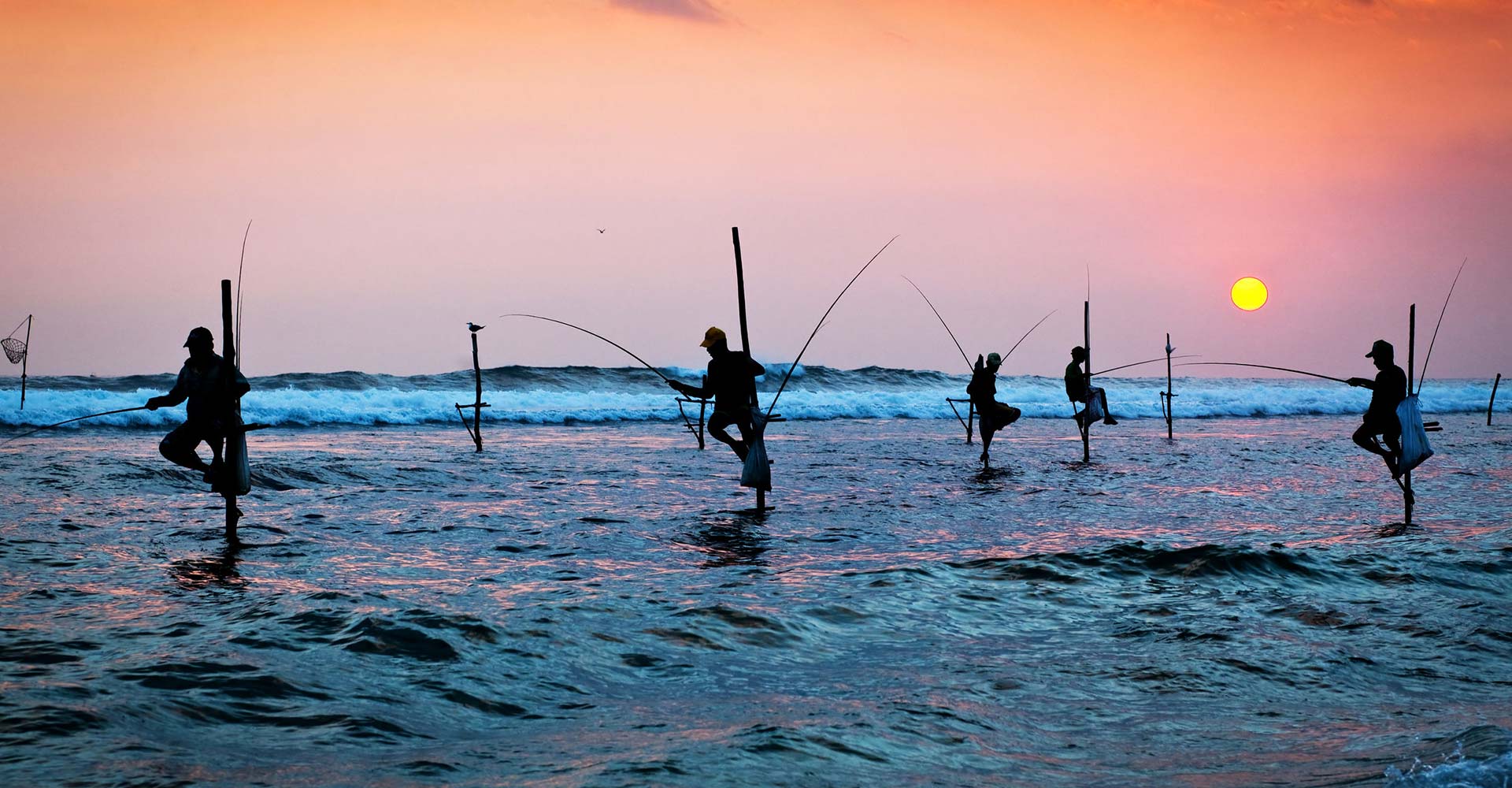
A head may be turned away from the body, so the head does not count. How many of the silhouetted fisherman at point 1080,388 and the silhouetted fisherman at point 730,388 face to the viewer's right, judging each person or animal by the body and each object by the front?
1

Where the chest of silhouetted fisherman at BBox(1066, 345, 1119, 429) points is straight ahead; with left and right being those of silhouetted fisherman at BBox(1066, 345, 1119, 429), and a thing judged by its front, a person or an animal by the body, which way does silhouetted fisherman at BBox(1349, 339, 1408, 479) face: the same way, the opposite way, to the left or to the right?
the opposite way

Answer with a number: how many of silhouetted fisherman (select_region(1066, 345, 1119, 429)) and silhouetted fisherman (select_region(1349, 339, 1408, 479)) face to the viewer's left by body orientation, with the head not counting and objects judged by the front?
1

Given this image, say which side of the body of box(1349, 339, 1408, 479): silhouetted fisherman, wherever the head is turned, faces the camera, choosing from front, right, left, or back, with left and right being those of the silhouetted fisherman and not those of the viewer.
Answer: left

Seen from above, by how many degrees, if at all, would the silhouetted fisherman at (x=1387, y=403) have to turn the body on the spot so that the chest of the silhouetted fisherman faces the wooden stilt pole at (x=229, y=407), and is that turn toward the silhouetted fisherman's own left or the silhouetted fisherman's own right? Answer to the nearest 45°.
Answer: approximately 45° to the silhouetted fisherman's own left

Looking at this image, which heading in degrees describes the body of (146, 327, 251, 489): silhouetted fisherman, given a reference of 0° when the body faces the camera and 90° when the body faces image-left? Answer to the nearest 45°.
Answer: approximately 45°

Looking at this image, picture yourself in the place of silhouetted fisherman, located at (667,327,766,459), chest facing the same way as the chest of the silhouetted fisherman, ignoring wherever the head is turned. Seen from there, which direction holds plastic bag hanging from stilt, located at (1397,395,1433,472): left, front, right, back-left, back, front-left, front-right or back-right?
back-left

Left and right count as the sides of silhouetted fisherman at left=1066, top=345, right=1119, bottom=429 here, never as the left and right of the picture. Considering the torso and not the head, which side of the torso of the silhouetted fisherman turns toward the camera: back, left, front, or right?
right

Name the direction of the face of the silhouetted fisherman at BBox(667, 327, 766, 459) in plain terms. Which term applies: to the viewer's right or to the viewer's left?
to the viewer's left

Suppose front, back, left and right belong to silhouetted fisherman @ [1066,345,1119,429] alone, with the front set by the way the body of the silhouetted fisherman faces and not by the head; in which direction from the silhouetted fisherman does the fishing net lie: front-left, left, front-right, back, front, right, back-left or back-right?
back

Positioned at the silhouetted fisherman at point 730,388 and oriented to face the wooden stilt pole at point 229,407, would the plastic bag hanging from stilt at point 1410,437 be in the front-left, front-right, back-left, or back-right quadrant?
back-left

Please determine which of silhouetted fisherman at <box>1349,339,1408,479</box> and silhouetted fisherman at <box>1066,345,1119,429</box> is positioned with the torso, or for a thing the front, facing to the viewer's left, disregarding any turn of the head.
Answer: silhouetted fisherman at <box>1349,339,1408,479</box>

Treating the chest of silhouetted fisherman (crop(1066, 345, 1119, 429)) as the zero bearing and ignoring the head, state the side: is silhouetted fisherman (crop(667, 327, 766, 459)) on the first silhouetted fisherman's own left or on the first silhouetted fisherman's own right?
on the first silhouetted fisherman's own right

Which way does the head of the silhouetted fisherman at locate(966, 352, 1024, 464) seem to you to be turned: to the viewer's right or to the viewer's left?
to the viewer's right
